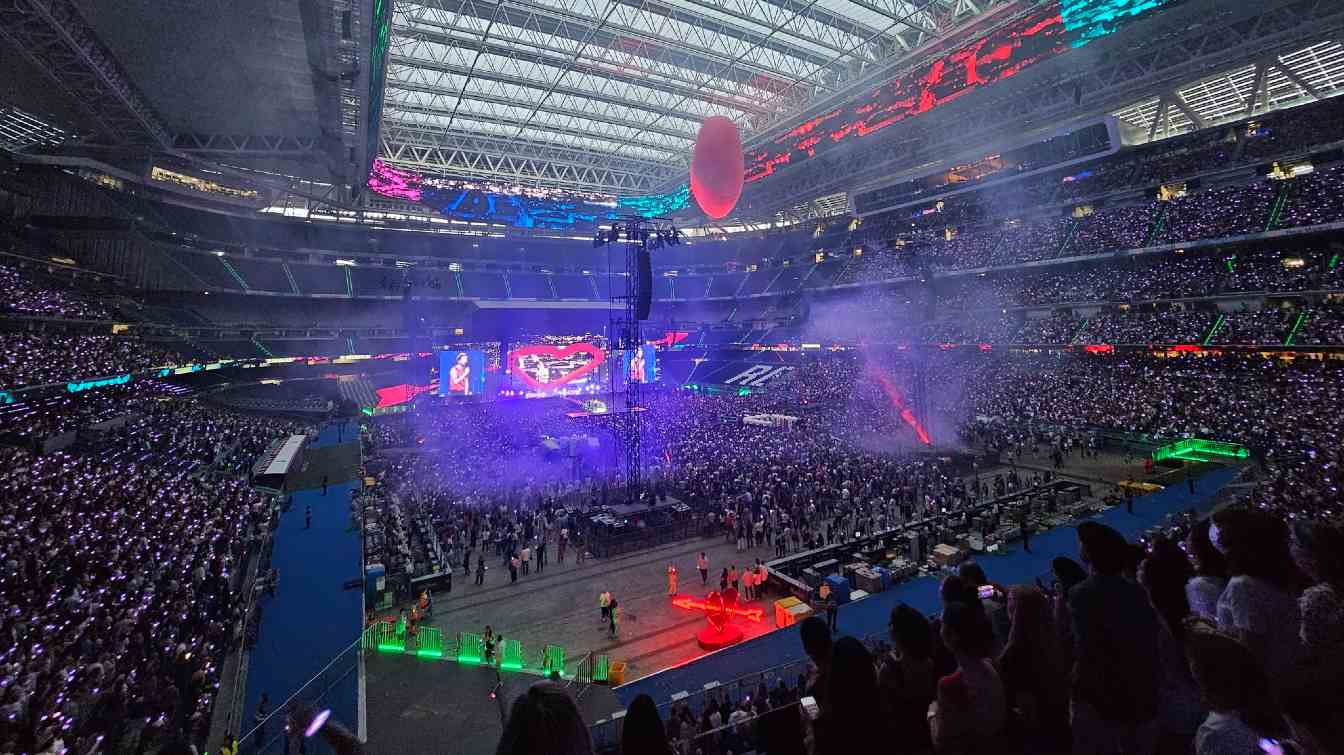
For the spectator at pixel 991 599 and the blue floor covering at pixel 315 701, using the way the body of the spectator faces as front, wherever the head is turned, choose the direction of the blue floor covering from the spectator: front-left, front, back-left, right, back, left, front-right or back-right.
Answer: front-left

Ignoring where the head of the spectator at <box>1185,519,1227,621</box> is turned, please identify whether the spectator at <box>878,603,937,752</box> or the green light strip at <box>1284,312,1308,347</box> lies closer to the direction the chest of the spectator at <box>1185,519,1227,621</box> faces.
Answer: the green light strip

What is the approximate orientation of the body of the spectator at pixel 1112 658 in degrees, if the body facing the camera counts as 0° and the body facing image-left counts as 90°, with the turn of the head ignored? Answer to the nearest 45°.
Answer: approximately 135°

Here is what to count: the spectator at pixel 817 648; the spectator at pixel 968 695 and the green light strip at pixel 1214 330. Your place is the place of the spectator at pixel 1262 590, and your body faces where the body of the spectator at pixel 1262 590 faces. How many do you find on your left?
2

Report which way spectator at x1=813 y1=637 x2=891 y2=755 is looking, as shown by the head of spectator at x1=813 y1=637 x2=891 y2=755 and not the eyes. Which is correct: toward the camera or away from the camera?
away from the camera

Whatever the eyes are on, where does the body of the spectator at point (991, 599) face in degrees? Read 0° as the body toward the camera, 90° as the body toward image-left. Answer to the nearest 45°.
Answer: approximately 135°

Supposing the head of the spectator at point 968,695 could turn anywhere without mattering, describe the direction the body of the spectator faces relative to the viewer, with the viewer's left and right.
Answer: facing away from the viewer and to the left of the viewer

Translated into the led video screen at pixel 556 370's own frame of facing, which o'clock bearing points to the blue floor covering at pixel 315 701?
The blue floor covering is roughly at 12 o'clock from the led video screen.

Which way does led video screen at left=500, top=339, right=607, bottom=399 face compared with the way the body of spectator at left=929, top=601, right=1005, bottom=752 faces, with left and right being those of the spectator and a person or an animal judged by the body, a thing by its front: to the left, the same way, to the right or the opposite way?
the opposite way

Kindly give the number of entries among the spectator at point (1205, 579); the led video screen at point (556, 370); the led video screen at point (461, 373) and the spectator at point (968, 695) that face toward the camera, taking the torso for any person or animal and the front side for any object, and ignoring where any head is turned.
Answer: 2

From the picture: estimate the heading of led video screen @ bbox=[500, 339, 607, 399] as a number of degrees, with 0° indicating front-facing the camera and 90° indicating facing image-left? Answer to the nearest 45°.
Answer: approximately 0°

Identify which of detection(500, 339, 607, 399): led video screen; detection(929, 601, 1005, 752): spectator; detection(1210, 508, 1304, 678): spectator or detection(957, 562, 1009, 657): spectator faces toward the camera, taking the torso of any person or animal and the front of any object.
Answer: the led video screen

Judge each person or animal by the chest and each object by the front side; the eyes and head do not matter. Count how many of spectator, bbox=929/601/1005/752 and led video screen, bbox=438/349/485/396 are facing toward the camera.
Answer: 1

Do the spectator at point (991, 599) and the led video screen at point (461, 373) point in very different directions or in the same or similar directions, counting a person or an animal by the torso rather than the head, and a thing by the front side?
very different directions
